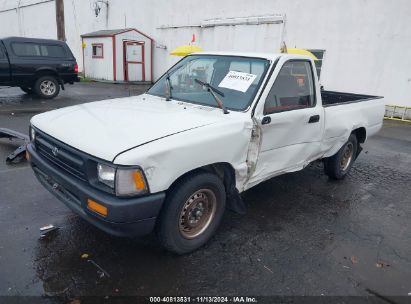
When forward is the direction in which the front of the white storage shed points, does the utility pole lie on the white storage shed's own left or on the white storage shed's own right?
on the white storage shed's own right

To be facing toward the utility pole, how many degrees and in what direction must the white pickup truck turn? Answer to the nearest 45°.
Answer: approximately 90° to its right

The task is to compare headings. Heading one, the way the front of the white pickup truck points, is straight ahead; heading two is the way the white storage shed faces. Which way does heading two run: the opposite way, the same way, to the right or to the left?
to the left

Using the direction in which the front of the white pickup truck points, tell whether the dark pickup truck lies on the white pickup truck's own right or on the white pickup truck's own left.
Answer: on the white pickup truck's own right

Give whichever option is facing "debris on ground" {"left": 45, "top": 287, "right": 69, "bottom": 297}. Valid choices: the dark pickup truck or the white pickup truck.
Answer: the white pickup truck

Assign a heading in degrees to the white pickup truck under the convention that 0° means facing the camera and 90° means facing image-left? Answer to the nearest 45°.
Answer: approximately 45°

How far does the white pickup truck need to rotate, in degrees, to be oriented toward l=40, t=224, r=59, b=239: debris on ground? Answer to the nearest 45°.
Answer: approximately 45° to its right
